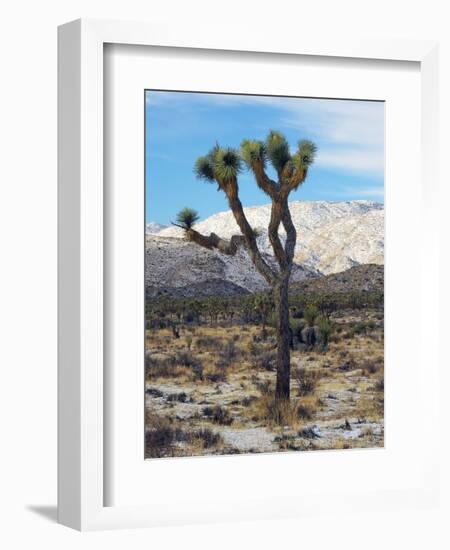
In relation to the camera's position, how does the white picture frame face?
facing the viewer and to the right of the viewer
